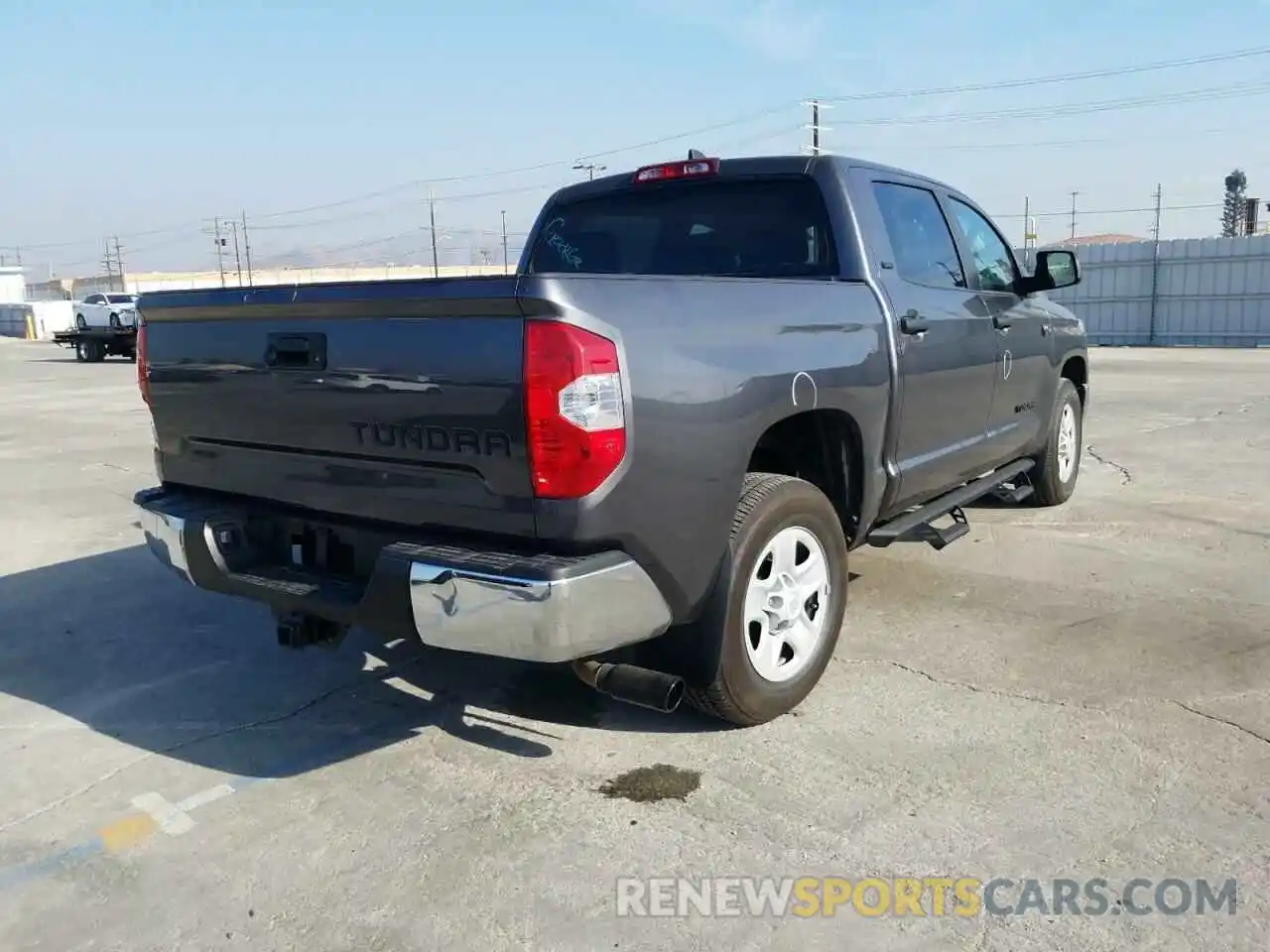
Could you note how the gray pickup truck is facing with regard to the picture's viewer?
facing away from the viewer and to the right of the viewer
